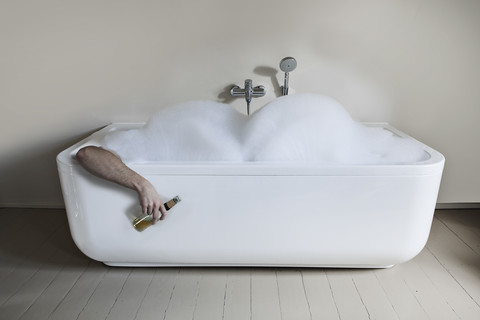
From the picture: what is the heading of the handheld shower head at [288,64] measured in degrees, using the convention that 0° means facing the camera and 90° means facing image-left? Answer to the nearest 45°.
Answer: approximately 0°

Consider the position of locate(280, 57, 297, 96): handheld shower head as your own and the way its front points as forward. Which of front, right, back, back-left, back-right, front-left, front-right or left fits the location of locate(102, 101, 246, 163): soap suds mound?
front-right
